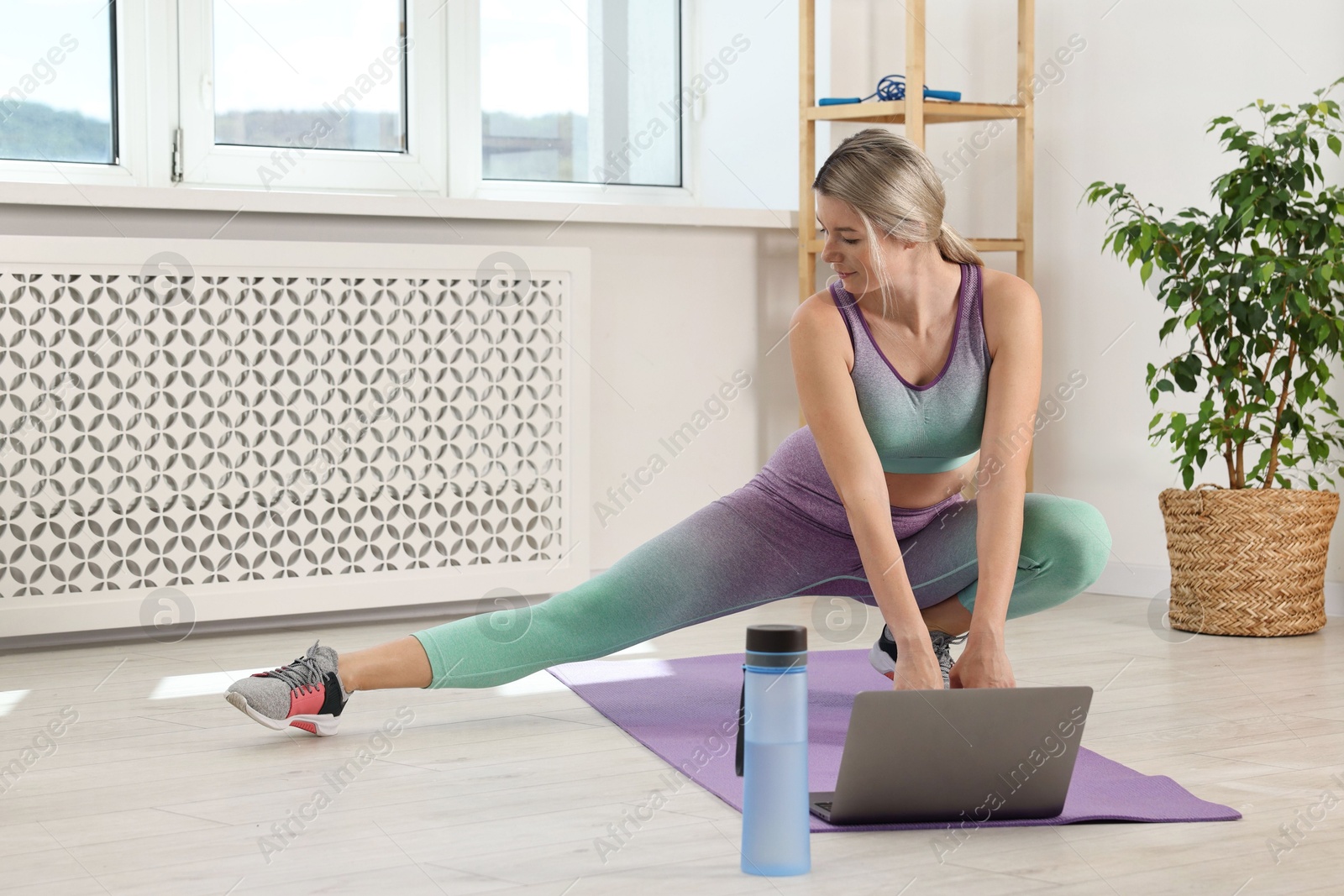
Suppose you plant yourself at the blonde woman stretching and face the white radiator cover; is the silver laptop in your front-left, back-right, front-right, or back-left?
back-left

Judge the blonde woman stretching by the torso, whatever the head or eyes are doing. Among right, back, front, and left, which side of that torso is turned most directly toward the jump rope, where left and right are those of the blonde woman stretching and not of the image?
back

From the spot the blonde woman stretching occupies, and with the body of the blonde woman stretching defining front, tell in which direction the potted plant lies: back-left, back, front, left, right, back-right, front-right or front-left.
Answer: back-left

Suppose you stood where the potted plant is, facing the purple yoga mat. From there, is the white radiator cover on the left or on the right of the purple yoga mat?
right

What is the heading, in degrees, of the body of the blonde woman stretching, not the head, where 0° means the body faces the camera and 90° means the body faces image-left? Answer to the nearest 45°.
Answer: approximately 0°
